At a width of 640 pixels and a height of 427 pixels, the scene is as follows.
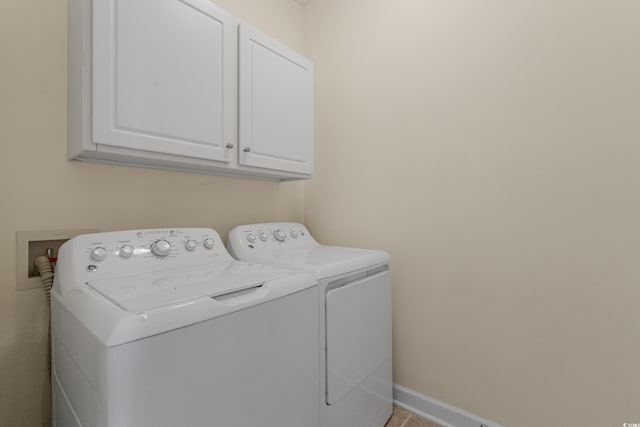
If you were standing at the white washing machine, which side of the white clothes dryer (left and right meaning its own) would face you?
right

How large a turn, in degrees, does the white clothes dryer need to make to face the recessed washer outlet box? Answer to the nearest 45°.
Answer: approximately 135° to its right

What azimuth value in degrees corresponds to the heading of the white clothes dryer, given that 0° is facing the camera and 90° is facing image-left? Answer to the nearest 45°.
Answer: approximately 315°

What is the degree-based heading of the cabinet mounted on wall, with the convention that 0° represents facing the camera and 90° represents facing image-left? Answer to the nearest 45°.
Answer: approximately 315°

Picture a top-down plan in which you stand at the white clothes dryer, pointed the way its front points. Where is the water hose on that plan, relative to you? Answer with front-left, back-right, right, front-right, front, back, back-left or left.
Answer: back-right

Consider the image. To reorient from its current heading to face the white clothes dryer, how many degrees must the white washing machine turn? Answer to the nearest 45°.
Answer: approximately 45° to its left

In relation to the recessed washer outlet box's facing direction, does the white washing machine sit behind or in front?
in front

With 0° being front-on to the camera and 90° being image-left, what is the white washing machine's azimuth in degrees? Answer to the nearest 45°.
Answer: approximately 315°
